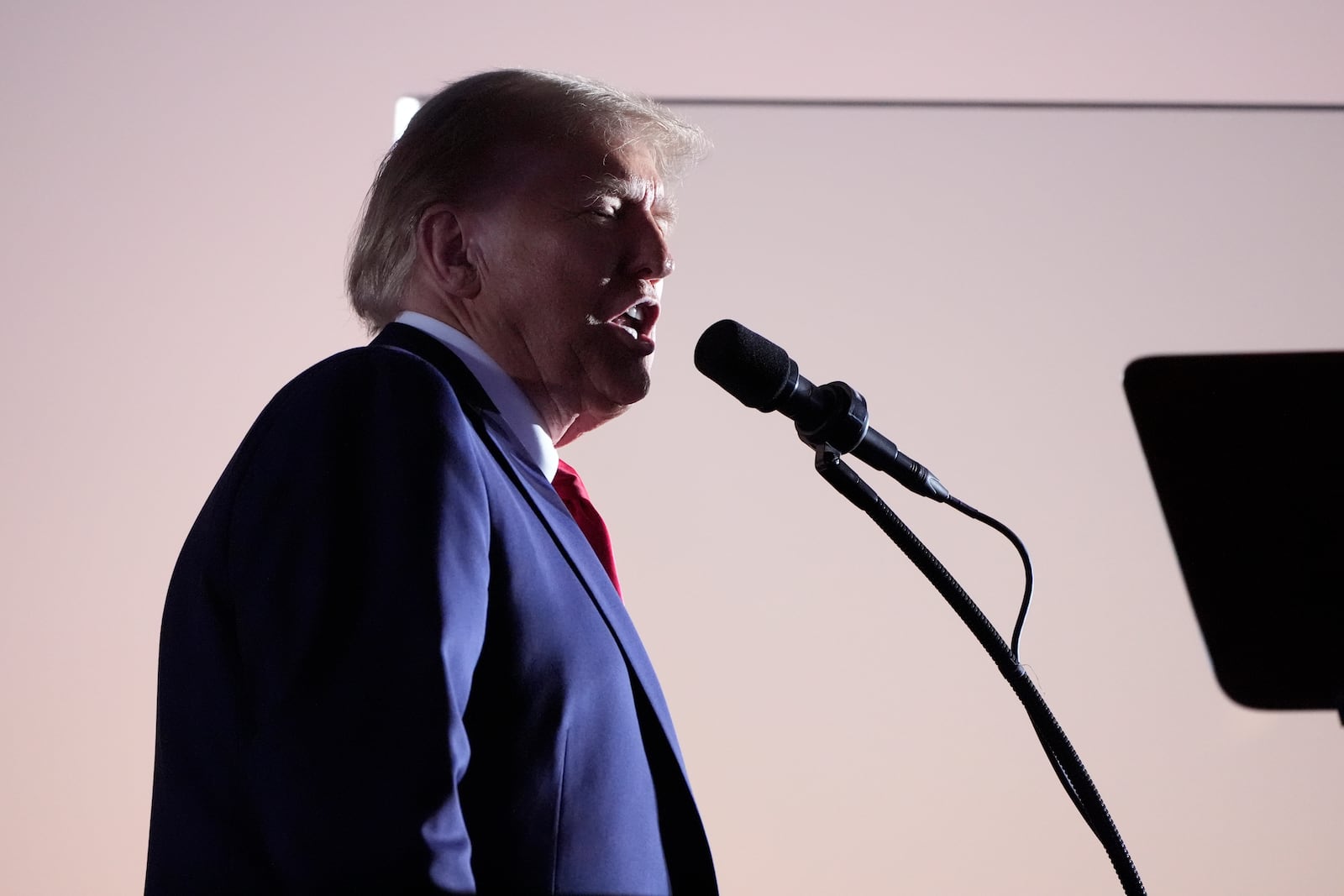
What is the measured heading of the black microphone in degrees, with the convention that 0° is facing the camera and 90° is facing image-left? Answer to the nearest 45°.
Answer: approximately 90°

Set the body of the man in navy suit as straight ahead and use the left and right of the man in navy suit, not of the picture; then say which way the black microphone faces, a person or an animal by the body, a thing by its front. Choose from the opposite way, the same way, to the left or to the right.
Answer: the opposite way

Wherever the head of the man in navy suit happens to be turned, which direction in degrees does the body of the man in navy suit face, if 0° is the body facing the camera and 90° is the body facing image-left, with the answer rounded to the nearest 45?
approximately 270°

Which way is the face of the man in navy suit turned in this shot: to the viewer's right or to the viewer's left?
to the viewer's right

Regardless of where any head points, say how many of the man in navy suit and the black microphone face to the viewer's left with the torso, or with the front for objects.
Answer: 1
